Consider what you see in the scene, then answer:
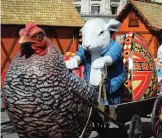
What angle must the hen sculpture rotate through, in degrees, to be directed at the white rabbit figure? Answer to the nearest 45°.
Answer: approximately 180°

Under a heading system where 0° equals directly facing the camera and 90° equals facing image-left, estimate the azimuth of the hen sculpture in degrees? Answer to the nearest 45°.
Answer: approximately 45°

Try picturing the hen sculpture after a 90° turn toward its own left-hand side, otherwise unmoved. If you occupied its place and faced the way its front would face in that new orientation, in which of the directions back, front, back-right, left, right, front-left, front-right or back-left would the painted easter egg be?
left

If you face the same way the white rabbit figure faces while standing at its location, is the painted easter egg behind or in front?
behind

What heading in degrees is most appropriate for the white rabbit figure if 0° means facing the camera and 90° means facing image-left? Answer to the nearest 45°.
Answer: approximately 45°
